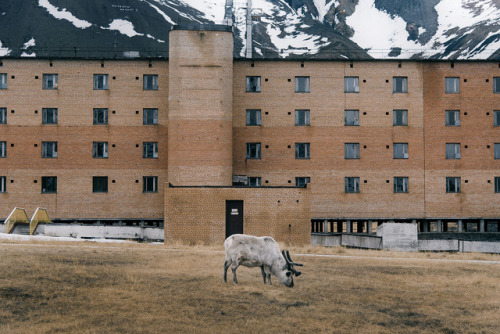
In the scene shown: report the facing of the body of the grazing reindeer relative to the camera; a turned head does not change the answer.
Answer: to the viewer's right
